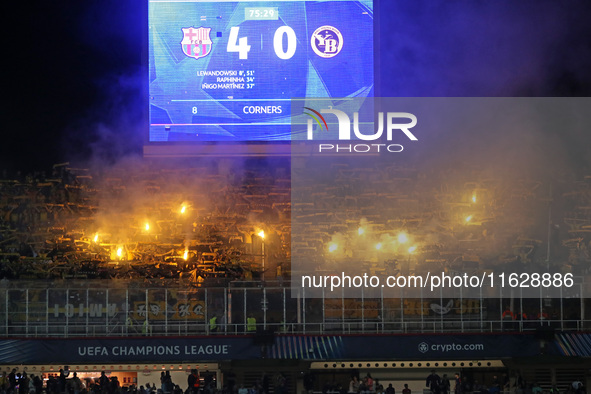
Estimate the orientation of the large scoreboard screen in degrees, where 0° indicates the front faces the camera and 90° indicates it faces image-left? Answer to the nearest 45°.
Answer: approximately 0°
